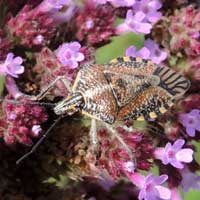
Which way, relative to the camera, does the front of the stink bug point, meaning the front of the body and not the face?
to the viewer's left

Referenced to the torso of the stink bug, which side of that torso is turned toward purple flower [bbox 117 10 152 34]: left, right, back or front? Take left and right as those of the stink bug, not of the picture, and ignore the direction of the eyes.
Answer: right

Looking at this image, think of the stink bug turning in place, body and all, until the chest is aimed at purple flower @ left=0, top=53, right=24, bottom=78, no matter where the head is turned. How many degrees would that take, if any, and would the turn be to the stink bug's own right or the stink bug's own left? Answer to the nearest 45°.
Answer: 0° — it already faces it

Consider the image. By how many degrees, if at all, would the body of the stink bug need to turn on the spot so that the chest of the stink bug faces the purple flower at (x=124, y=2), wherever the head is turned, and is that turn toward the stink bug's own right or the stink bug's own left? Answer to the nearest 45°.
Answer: approximately 90° to the stink bug's own right

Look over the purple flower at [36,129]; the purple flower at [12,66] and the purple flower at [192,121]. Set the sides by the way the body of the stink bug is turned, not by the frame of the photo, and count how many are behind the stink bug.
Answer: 1

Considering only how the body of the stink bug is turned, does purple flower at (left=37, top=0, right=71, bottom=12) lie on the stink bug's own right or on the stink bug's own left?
on the stink bug's own right

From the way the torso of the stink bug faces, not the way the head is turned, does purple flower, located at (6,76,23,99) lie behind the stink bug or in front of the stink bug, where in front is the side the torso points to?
in front

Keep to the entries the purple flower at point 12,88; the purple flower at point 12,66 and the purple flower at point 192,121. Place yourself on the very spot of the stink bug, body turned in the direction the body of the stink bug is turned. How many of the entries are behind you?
1

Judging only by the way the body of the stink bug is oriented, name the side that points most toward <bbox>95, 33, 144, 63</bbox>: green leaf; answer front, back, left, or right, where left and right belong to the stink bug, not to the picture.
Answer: right

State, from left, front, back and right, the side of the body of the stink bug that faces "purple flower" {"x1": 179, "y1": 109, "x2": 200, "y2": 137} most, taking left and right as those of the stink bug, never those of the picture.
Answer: back
